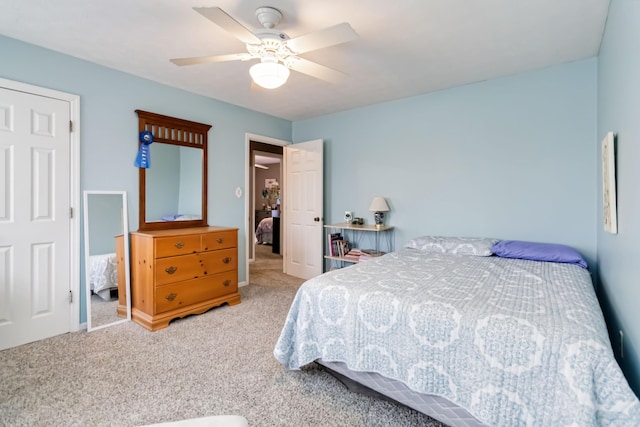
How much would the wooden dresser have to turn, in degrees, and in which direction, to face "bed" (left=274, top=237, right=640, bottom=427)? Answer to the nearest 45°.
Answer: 0° — it already faces it

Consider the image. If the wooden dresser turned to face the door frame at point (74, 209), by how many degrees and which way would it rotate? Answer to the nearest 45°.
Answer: approximately 135° to its right

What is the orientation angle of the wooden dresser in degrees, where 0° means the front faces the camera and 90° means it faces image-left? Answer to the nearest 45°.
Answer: approximately 315°

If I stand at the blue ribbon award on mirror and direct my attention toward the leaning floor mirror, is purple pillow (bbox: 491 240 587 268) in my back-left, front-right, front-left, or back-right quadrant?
back-left
